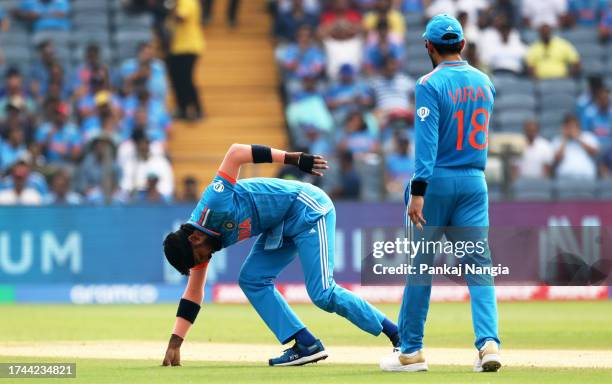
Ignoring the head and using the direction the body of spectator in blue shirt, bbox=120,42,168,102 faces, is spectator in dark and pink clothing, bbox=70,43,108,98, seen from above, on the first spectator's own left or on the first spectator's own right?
on the first spectator's own right

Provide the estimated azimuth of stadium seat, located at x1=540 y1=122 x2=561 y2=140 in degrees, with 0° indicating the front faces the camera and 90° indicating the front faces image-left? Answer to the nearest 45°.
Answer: approximately 0°

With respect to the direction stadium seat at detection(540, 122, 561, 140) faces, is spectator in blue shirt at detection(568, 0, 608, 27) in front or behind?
behind

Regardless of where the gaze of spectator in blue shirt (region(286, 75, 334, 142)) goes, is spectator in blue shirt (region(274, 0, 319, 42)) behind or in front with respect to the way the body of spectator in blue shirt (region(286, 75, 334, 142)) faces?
behind

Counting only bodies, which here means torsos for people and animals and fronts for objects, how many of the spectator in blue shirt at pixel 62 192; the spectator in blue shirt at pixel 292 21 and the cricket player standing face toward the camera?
2

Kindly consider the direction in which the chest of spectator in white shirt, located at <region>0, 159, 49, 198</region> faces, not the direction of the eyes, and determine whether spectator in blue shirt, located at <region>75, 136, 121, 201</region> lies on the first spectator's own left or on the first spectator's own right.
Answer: on the first spectator's own left

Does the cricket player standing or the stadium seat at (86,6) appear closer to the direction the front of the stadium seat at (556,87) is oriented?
the cricket player standing

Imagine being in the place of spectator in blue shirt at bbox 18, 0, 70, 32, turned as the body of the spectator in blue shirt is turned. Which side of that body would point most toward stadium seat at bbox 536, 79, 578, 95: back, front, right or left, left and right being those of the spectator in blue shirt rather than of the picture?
left

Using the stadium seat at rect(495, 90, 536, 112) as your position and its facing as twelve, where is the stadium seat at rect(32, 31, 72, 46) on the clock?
the stadium seat at rect(32, 31, 72, 46) is roughly at 3 o'clock from the stadium seat at rect(495, 90, 536, 112).
